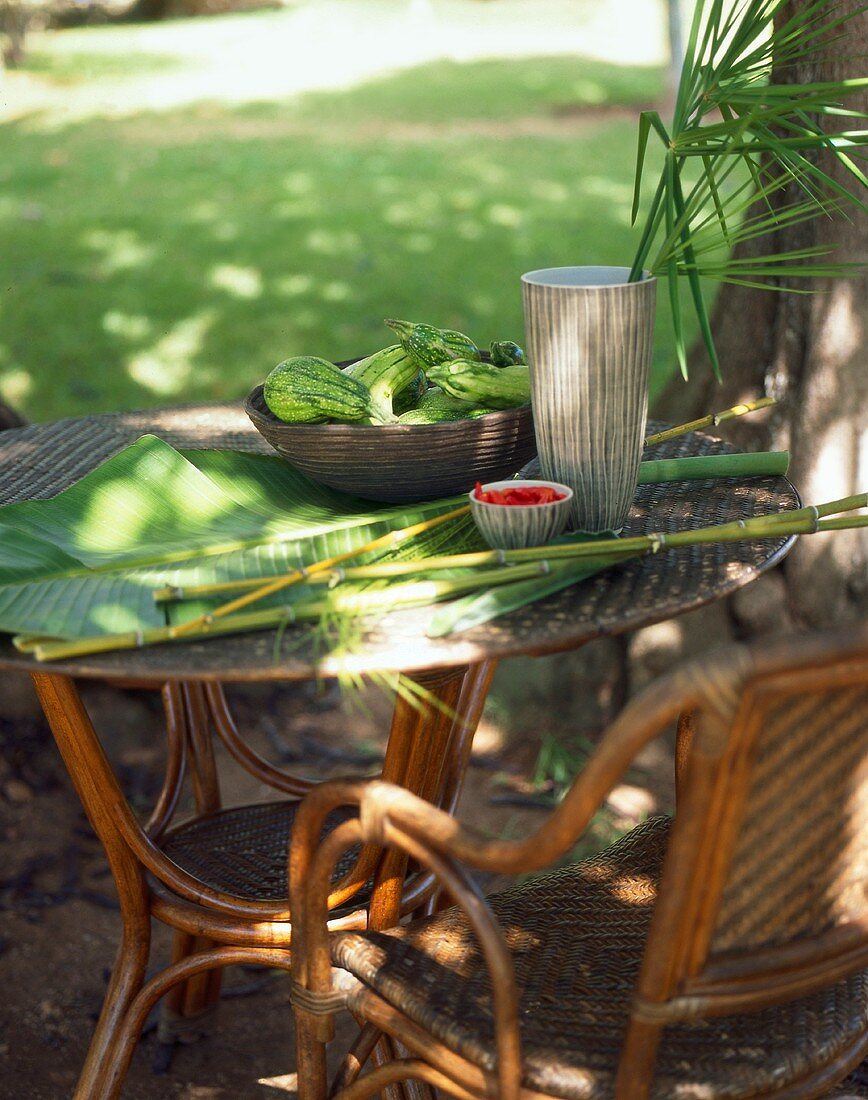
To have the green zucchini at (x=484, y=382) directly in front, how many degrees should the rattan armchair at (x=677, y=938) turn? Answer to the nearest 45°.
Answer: approximately 45° to its right

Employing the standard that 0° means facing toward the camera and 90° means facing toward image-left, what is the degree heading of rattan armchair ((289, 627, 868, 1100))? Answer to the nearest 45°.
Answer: approximately 135°

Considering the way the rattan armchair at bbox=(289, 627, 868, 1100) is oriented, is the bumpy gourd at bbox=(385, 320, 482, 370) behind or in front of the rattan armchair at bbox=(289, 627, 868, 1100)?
in front

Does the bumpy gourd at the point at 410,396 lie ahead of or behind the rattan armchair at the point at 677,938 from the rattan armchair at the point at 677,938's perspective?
ahead

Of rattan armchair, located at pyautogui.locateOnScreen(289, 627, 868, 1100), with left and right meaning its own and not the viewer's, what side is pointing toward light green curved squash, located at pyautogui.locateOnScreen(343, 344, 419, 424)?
front

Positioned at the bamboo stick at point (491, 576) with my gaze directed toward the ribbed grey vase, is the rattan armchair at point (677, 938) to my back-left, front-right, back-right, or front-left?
back-right

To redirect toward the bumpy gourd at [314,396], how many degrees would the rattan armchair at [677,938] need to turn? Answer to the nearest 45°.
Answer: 0° — it already faces it
